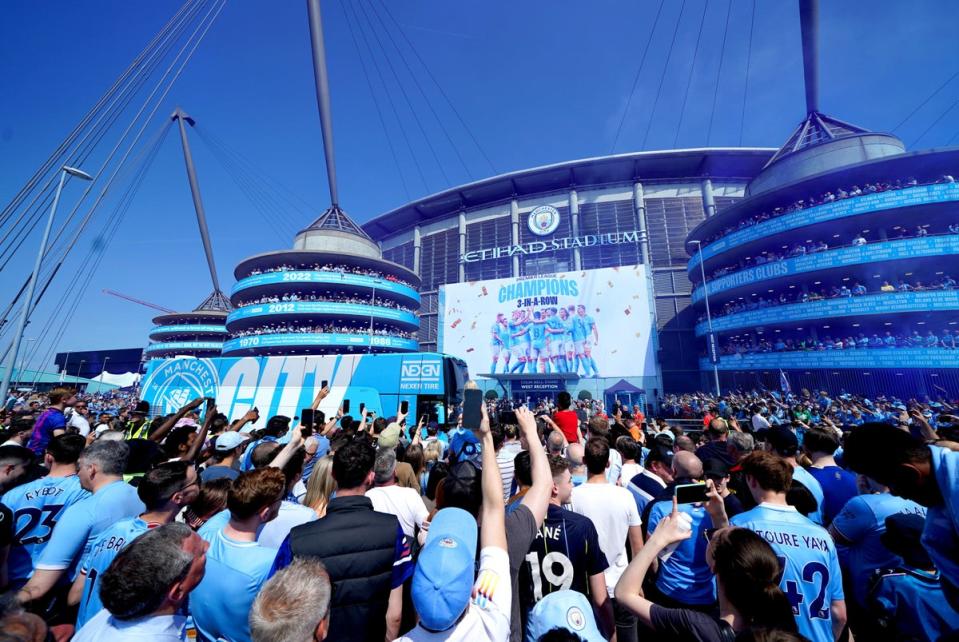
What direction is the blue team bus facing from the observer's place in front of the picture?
facing to the right of the viewer

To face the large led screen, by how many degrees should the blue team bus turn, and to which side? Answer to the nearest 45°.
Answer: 0° — it already faces it
